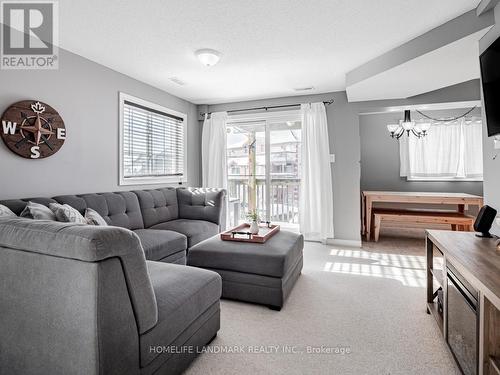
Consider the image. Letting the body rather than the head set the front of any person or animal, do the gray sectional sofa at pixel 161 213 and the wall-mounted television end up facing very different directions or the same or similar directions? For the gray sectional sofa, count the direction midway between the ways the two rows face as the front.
very different directions

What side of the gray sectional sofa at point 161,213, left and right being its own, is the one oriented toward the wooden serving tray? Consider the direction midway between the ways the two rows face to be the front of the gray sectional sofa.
front

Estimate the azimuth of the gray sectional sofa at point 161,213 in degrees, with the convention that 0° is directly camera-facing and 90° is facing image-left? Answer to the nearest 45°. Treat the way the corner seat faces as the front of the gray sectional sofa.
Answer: approximately 315°

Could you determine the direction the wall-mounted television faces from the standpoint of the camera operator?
facing to the left of the viewer

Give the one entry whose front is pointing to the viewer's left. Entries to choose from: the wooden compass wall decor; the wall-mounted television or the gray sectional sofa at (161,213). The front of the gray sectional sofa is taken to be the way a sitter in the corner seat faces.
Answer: the wall-mounted television
